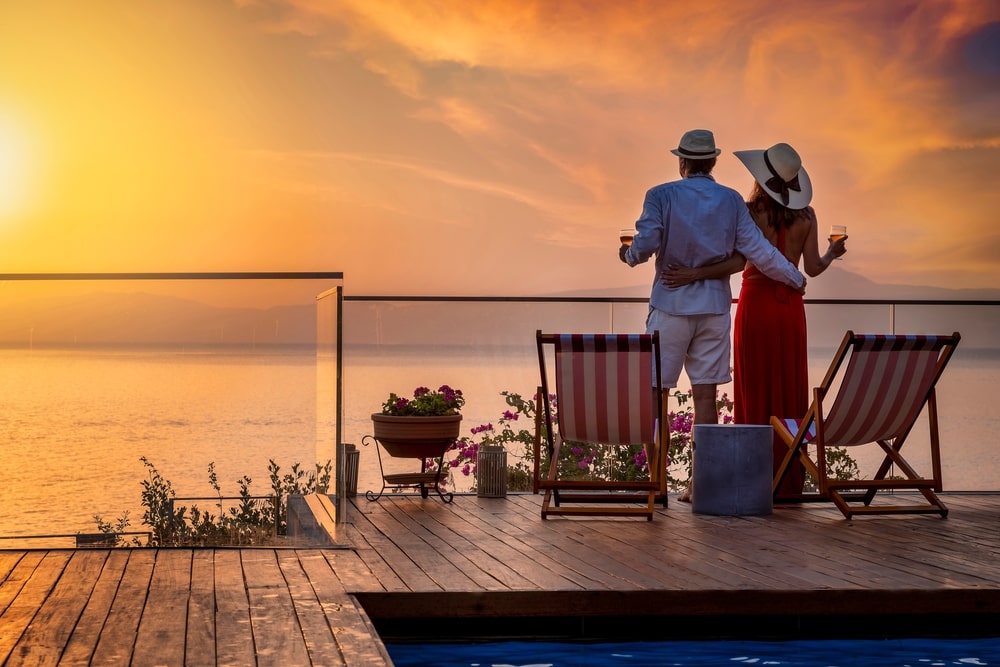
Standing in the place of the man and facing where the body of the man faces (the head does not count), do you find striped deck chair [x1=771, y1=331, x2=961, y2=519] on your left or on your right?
on your right

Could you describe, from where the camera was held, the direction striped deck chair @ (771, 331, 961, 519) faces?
facing away from the viewer and to the left of the viewer

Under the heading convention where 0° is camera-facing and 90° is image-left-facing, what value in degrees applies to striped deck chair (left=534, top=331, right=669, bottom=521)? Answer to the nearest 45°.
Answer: approximately 180°

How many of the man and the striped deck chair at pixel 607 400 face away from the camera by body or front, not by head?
2

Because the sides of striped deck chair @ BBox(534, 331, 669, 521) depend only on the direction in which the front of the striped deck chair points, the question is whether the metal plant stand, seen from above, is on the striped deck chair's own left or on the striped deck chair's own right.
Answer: on the striped deck chair's own left

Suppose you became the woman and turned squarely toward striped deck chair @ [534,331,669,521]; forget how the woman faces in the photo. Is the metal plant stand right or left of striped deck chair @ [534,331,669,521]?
right

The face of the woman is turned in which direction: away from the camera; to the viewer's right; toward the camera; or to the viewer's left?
away from the camera

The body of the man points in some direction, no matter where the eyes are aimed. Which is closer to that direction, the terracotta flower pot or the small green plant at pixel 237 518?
the terracotta flower pot

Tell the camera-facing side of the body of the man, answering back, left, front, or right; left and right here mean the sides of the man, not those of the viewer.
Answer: back

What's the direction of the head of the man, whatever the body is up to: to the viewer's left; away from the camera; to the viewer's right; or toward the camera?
away from the camera

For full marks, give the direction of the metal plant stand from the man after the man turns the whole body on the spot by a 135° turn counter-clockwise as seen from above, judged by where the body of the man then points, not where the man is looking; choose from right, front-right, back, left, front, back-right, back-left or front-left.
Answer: front-right

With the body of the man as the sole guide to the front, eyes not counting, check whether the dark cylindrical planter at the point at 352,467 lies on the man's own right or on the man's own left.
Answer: on the man's own left
